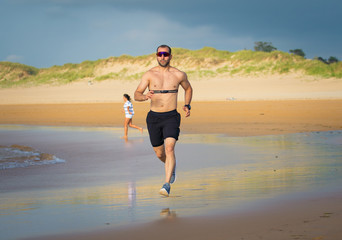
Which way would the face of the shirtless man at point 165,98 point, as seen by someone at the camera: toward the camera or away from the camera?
toward the camera

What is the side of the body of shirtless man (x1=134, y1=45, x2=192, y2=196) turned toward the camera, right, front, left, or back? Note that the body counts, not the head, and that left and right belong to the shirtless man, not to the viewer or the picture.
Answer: front
